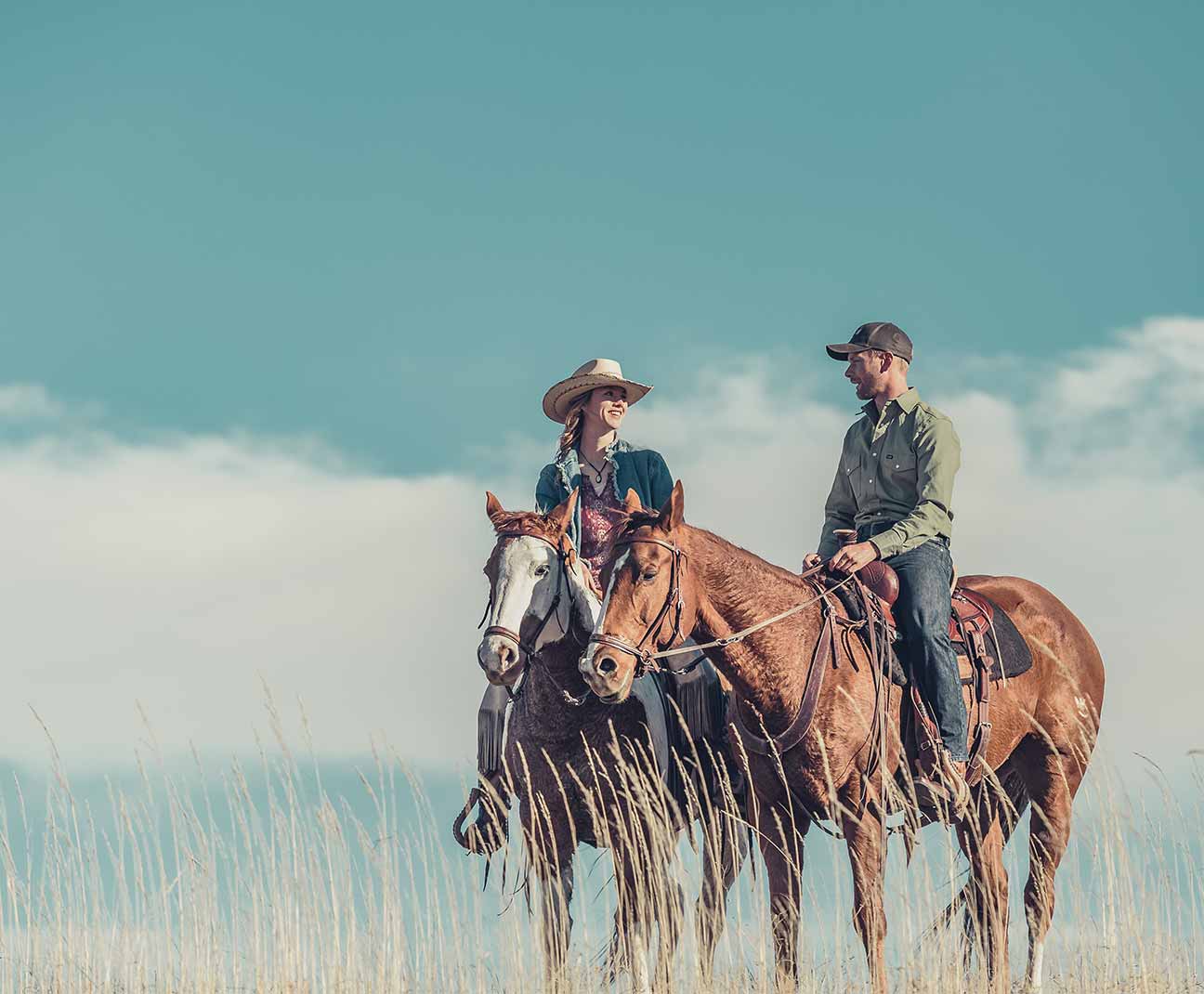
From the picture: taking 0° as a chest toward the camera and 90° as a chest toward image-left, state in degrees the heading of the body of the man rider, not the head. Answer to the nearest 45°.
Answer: approximately 45°

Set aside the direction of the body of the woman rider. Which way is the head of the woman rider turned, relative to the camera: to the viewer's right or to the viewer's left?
to the viewer's right

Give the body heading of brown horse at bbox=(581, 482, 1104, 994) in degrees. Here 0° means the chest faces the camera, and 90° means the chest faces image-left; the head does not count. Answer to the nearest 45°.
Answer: approximately 45°

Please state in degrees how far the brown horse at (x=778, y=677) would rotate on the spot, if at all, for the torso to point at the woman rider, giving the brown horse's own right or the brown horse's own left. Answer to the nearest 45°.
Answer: approximately 90° to the brown horse's own right

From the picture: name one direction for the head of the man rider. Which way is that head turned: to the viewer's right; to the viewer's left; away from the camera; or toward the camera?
to the viewer's left

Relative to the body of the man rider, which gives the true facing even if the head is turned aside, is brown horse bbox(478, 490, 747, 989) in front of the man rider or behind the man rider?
in front
